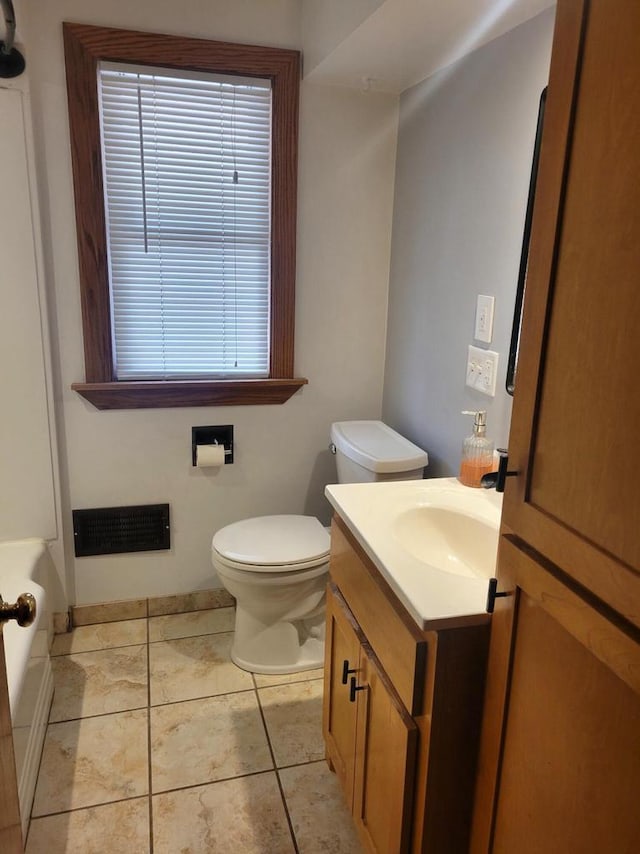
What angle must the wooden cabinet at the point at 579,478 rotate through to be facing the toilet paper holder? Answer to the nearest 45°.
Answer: approximately 90° to its right

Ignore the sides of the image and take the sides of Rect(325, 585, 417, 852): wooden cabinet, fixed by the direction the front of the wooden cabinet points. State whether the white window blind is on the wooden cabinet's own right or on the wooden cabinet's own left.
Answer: on the wooden cabinet's own right

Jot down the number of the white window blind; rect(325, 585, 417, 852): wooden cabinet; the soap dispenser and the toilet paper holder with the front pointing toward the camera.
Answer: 2

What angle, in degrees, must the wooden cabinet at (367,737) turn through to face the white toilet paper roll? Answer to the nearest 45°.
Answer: approximately 45° to its right

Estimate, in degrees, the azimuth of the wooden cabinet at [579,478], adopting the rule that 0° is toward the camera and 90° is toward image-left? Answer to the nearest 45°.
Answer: approximately 45°

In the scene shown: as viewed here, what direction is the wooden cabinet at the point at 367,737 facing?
to the viewer's left

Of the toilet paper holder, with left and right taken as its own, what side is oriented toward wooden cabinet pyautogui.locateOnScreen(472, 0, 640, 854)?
front

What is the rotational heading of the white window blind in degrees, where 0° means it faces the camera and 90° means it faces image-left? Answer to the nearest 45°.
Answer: approximately 0°

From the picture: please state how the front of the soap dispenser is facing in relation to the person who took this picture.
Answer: facing to the left of the viewer
